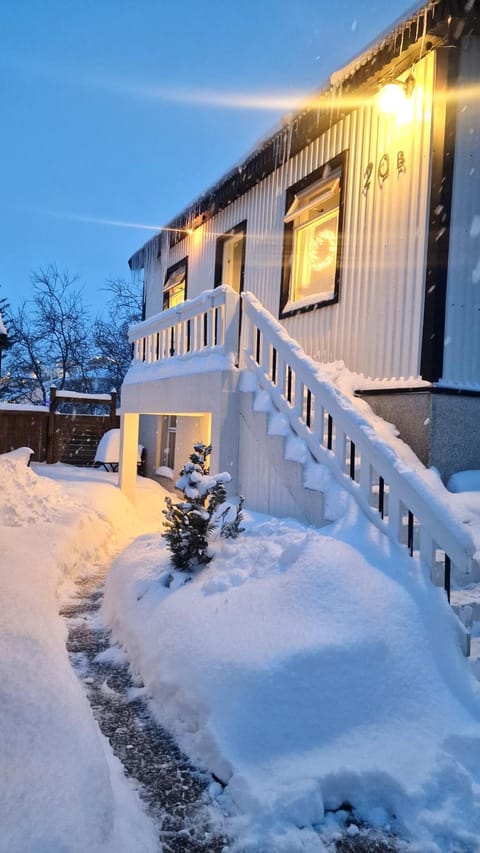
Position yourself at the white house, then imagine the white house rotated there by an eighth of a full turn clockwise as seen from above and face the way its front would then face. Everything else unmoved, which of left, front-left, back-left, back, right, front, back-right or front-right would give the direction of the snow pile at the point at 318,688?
left

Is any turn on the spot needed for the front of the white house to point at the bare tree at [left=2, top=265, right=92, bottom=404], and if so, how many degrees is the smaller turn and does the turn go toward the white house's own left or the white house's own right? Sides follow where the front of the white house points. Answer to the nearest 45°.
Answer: approximately 90° to the white house's own right

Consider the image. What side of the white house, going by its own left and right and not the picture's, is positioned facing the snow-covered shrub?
front

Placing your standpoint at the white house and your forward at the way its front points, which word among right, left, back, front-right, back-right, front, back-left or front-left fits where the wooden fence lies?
right

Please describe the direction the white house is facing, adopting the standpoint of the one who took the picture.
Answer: facing the viewer and to the left of the viewer

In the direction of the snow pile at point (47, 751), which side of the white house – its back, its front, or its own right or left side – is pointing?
front

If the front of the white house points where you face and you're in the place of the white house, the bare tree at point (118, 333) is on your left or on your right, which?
on your right

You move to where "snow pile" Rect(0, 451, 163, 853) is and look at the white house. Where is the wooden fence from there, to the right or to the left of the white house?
left
